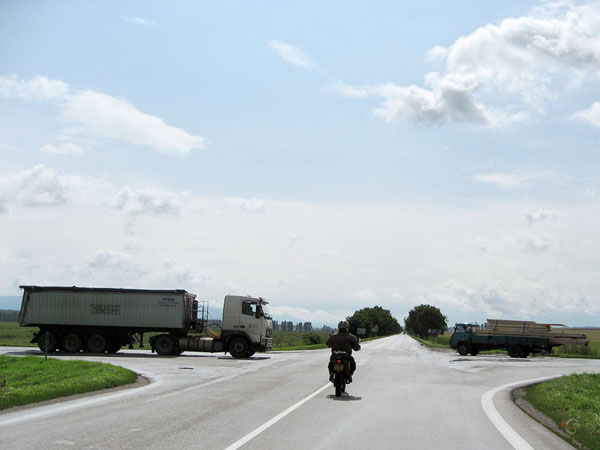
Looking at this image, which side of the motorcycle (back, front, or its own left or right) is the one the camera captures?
back

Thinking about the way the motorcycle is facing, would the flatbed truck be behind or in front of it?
in front

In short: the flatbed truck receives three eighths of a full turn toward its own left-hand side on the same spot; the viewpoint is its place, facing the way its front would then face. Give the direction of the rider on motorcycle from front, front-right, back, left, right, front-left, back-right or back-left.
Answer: front-right

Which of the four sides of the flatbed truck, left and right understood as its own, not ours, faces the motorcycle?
left

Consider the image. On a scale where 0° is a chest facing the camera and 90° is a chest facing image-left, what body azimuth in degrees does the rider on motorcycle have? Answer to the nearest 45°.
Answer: approximately 180°

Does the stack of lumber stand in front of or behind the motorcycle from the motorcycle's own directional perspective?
in front

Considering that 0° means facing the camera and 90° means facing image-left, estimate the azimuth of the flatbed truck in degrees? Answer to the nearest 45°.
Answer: approximately 90°

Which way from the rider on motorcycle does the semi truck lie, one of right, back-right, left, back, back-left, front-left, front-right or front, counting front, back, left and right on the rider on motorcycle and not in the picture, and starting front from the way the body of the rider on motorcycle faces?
front-left

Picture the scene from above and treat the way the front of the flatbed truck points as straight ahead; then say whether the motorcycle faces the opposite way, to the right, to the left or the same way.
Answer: to the right

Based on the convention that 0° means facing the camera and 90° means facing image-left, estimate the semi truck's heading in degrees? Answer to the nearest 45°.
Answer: approximately 270°

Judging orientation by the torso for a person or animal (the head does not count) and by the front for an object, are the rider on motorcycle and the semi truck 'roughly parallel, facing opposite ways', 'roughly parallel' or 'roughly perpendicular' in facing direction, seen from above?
roughly perpendicular

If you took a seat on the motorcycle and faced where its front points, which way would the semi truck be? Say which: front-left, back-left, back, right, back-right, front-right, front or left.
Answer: front-left

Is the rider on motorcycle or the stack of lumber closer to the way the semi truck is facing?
the stack of lumber

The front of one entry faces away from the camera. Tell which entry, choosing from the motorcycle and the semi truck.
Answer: the motorcycle
